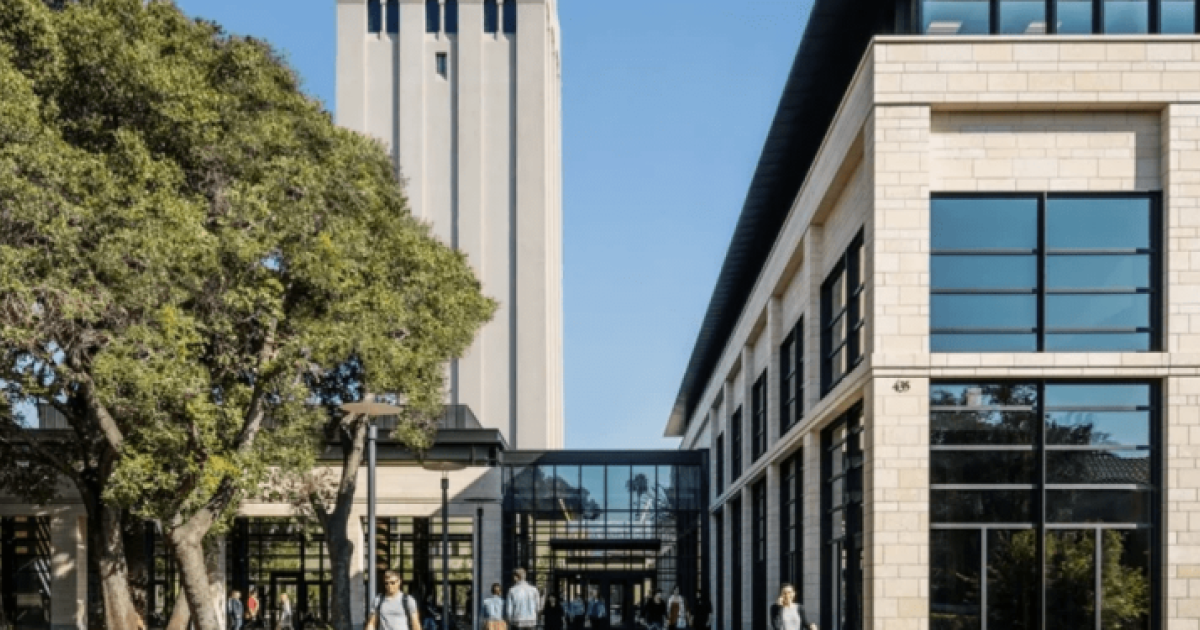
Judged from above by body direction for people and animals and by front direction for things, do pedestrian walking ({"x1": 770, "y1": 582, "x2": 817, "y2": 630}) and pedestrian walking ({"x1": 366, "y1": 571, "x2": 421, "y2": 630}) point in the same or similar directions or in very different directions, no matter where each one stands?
same or similar directions

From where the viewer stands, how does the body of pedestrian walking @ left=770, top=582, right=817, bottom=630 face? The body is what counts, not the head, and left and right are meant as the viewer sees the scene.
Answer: facing the viewer

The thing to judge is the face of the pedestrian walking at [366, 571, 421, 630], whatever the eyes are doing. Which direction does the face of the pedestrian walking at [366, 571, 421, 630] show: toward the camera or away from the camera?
toward the camera

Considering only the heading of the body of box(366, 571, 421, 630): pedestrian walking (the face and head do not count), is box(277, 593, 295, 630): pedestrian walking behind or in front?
behind

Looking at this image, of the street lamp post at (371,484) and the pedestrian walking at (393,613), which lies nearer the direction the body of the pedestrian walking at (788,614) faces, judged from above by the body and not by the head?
the pedestrian walking

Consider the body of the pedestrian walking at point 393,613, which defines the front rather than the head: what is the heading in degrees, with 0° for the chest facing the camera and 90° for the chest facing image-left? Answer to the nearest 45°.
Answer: approximately 0°

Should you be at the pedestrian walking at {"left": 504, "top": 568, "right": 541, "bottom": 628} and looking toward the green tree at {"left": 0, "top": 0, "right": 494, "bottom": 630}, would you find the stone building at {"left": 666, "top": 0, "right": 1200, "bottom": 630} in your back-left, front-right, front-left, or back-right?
back-left

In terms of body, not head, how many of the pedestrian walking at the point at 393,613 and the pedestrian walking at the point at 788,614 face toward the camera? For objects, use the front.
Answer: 2

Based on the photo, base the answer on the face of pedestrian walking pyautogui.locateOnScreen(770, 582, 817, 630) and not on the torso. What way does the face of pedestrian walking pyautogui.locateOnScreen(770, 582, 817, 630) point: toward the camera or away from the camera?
toward the camera
